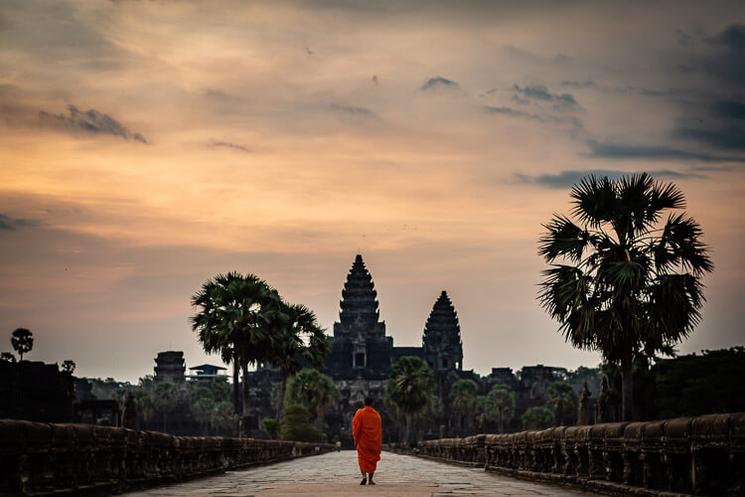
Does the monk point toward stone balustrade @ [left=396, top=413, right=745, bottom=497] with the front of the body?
no

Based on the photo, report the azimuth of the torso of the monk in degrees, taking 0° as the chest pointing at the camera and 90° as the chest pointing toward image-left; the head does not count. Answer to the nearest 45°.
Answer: approximately 180°
